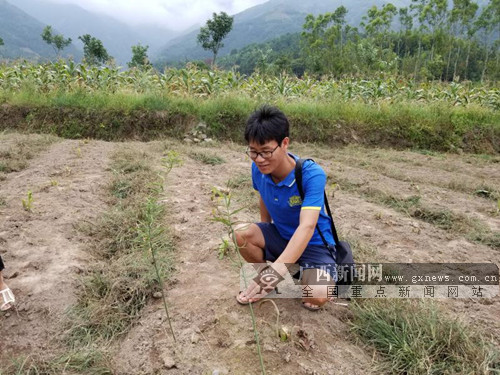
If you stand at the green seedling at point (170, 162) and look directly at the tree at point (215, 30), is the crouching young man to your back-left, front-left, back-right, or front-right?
back-right

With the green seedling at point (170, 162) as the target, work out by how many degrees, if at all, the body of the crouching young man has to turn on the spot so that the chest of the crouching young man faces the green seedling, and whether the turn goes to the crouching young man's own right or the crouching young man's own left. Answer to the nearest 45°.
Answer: approximately 90° to the crouching young man's own right

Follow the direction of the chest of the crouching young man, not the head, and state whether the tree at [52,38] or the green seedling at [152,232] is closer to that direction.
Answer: the green seedling

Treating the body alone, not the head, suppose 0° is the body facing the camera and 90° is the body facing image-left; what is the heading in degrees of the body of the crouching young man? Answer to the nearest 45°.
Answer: approximately 45°

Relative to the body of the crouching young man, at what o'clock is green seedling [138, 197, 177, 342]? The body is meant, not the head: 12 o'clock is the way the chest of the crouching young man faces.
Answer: The green seedling is roughly at 1 o'clock from the crouching young man.

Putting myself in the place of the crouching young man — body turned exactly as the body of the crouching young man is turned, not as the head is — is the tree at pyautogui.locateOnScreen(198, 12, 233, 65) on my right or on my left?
on my right

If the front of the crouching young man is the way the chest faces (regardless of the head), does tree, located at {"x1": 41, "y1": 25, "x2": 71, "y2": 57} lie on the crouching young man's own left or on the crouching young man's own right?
on the crouching young man's own right
